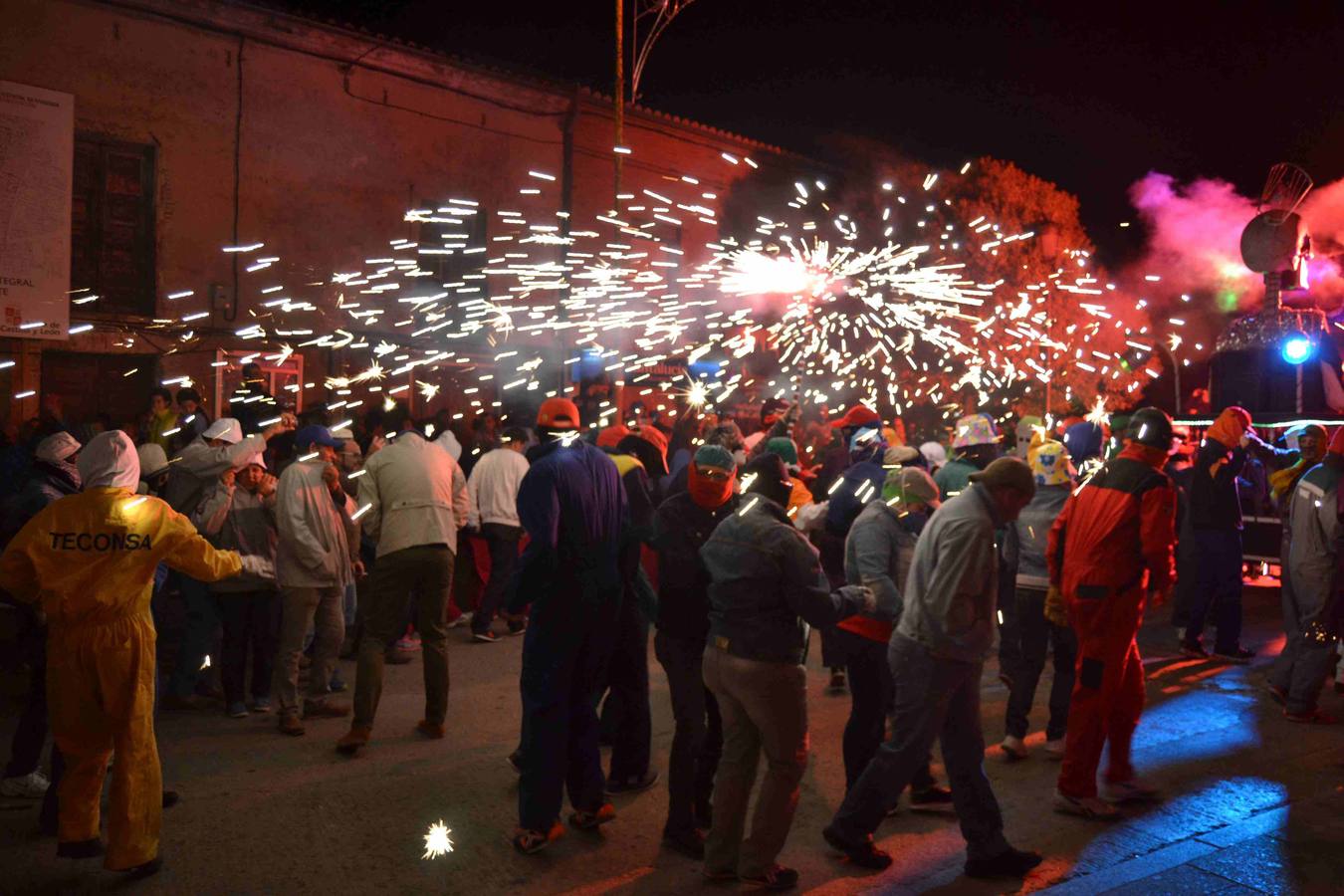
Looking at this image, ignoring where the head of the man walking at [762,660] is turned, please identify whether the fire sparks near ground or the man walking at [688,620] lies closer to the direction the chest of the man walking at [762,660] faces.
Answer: the man walking

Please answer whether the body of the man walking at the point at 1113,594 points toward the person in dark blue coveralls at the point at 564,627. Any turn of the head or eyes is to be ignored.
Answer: no

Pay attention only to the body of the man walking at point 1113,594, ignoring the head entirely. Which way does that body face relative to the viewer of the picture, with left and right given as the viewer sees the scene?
facing away from the viewer and to the right of the viewer

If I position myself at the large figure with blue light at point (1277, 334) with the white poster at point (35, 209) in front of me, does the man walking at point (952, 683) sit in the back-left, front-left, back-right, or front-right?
front-left

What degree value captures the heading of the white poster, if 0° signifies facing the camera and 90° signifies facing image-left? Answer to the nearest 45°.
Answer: approximately 315°

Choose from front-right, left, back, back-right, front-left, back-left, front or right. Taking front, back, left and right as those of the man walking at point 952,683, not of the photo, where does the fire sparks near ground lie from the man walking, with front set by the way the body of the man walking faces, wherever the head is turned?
back

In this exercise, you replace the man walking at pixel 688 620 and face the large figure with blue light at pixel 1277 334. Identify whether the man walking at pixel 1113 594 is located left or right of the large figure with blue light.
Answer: right

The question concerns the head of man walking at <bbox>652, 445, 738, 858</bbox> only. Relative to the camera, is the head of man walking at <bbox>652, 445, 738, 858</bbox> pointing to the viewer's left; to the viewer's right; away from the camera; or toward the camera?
toward the camera

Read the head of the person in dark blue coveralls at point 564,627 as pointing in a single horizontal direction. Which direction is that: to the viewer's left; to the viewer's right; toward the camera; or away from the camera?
away from the camera

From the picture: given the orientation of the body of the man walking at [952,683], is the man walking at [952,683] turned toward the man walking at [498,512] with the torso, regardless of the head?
no

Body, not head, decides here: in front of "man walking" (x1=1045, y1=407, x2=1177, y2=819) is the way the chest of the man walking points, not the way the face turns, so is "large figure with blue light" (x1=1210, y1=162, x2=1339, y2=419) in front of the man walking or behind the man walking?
in front

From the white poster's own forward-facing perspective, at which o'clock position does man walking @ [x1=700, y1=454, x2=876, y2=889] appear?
The man walking is roughly at 1 o'clock from the white poster.
